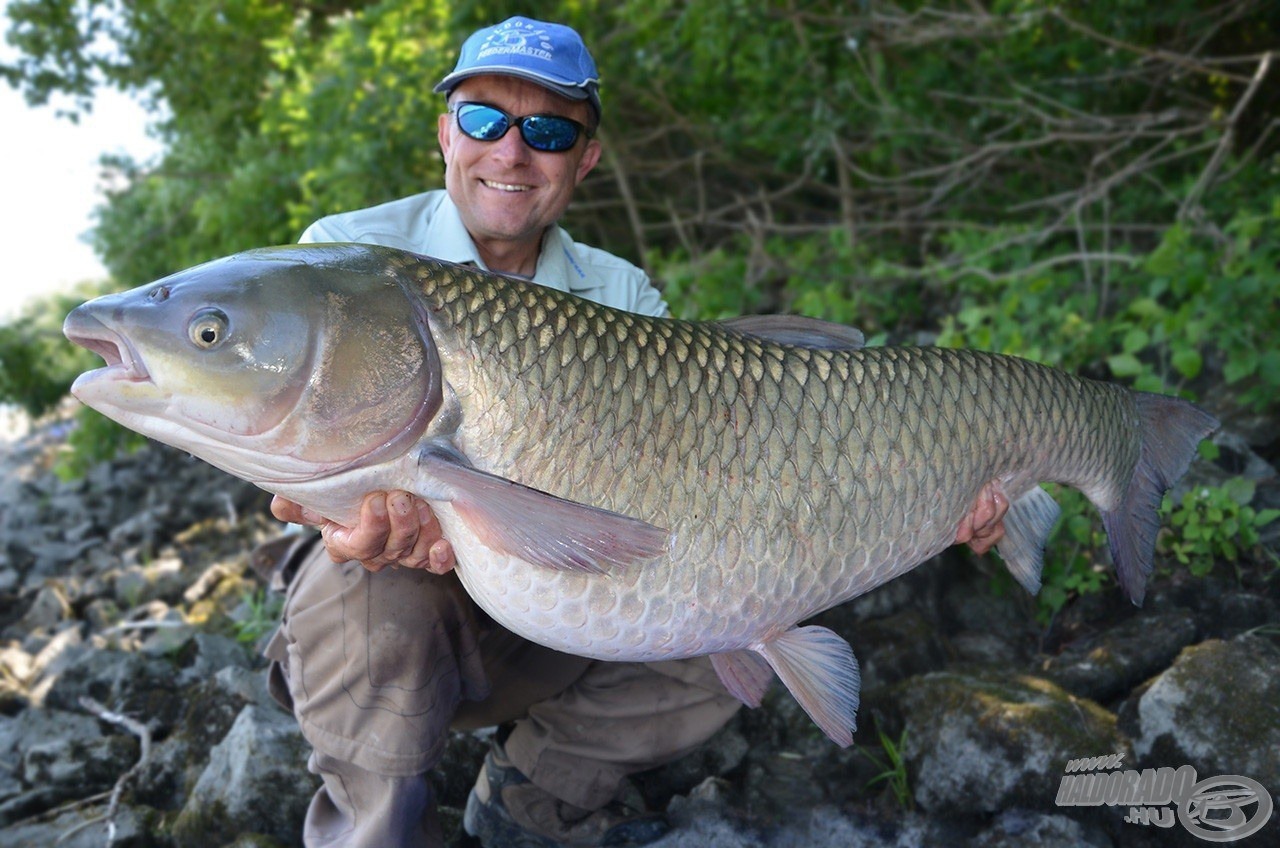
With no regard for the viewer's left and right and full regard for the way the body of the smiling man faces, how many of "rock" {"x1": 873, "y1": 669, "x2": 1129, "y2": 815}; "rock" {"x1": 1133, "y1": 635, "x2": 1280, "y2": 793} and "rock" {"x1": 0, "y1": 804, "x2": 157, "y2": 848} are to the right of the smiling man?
1

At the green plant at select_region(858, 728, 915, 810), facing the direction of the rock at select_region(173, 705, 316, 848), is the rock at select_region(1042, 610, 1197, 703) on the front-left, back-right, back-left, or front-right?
back-right

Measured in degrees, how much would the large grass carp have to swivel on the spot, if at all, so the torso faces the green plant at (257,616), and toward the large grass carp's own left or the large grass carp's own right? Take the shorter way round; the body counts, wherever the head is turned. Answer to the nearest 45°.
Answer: approximately 45° to the large grass carp's own right

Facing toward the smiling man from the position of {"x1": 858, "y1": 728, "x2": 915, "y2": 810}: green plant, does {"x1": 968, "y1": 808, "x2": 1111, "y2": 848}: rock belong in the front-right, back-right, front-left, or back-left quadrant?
back-left

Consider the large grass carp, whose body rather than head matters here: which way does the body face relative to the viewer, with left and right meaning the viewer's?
facing to the left of the viewer

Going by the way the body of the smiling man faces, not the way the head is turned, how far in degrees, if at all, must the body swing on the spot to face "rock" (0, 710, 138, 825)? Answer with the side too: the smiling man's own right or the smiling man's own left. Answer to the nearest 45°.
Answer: approximately 90° to the smiling man's own right

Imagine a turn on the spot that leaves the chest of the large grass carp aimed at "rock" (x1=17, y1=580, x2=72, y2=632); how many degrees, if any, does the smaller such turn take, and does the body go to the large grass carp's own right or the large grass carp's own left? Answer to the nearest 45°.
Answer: approximately 45° to the large grass carp's own right

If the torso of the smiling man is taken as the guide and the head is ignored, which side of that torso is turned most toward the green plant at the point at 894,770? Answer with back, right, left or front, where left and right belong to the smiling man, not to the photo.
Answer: left

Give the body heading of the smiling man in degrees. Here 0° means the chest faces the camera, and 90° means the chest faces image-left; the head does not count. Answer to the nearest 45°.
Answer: approximately 0°

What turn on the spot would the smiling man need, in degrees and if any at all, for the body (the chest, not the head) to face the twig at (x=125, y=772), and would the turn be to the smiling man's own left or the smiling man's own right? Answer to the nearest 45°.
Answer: approximately 90° to the smiling man's own right
